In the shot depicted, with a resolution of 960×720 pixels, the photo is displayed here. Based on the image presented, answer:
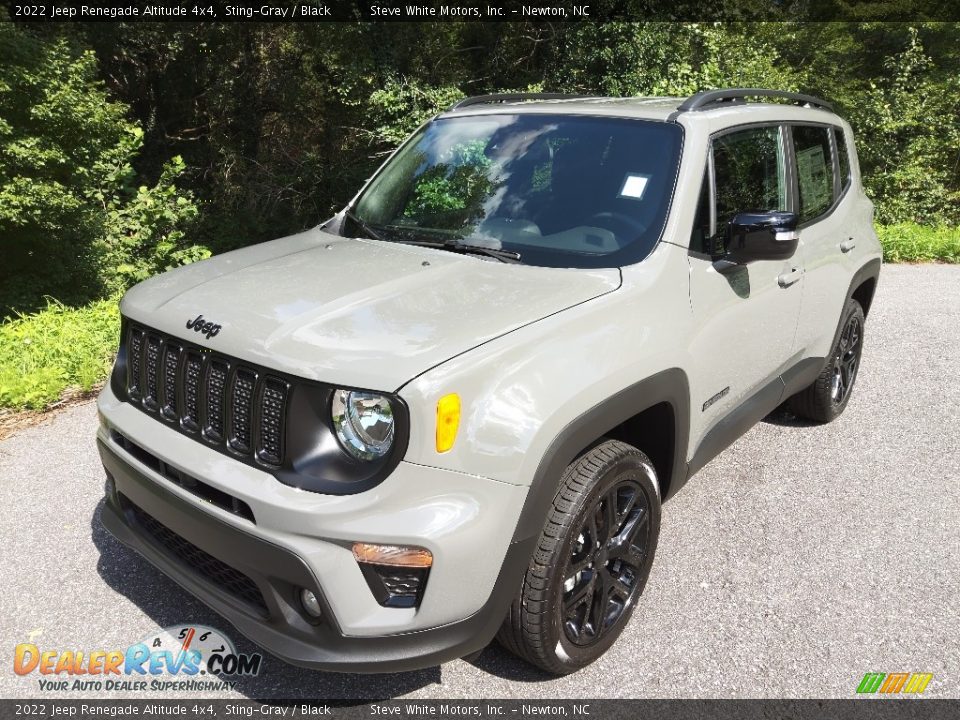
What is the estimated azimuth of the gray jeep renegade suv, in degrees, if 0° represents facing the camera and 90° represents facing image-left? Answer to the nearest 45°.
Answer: approximately 45°
